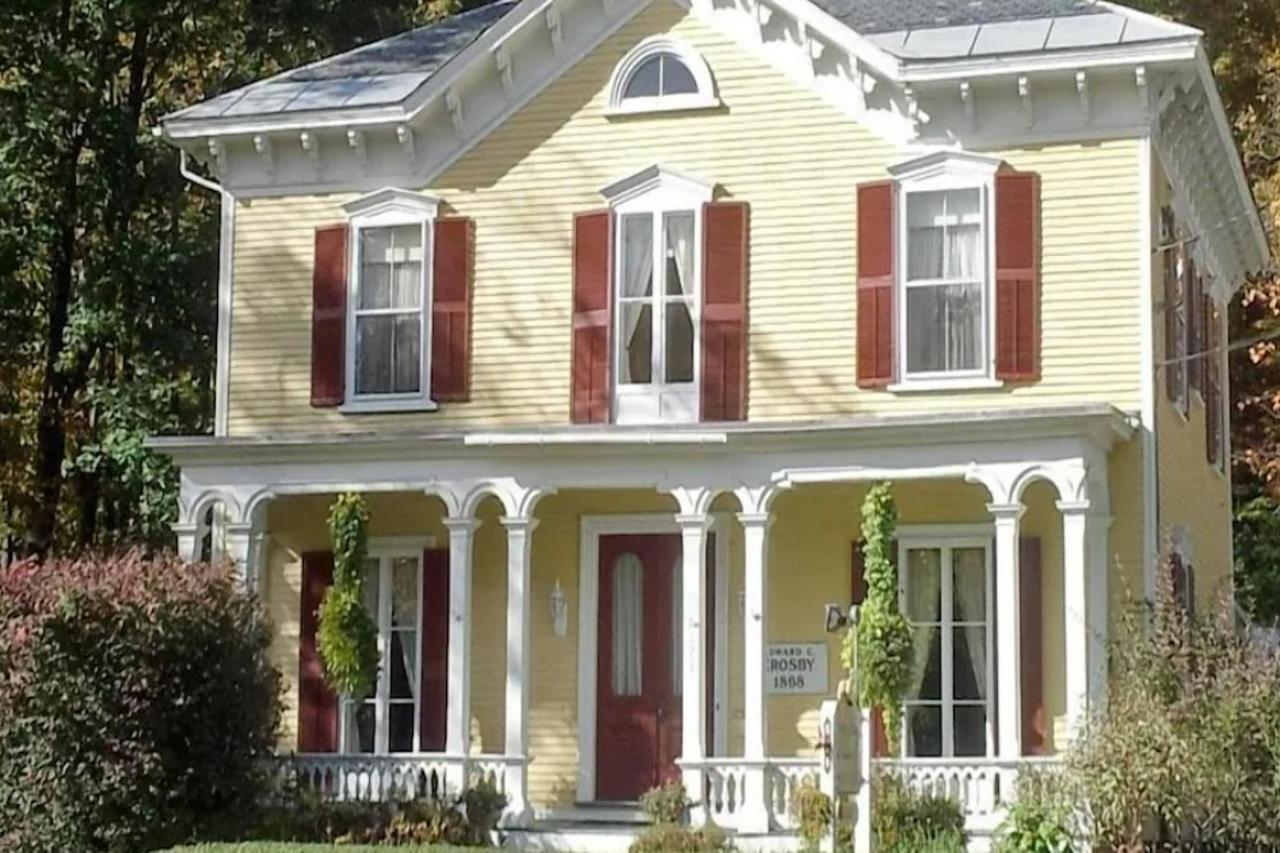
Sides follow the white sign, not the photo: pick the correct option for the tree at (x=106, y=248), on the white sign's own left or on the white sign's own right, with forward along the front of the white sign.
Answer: on the white sign's own right

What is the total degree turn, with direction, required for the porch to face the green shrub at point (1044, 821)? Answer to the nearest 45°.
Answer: approximately 45° to its left

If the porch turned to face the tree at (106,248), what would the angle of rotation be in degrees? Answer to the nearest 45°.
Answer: approximately 135° to its right

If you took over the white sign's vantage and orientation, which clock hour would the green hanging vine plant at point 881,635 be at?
The green hanging vine plant is roughly at 11 o'clock from the white sign.

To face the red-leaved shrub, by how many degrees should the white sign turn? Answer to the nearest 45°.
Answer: approximately 45° to its right

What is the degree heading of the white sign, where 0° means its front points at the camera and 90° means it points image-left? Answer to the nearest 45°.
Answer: approximately 0°

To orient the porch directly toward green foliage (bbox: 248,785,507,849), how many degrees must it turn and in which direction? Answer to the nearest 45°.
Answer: approximately 90° to its right

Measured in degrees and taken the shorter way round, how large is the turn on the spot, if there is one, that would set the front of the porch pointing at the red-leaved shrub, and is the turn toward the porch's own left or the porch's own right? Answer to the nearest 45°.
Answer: approximately 90° to the porch's own right

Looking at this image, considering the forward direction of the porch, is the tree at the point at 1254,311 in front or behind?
behind

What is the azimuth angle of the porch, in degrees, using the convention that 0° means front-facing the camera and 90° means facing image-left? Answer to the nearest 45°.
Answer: approximately 0°
